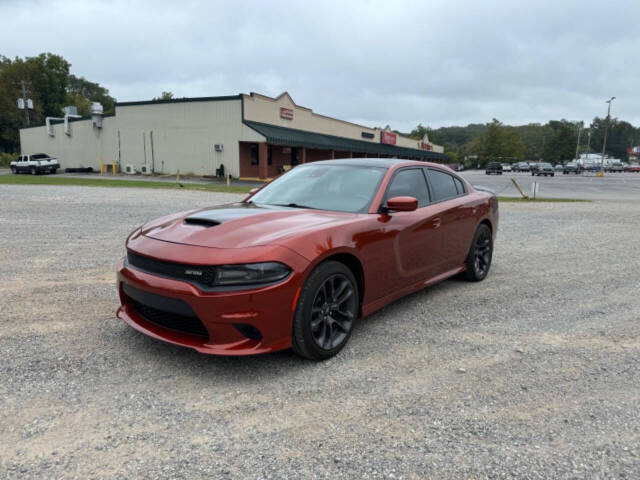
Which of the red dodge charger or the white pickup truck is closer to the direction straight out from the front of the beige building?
the red dodge charger

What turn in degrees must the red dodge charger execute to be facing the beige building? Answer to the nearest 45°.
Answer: approximately 135° to its right

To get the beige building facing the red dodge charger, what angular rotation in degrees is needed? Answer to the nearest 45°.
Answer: approximately 45° to its right

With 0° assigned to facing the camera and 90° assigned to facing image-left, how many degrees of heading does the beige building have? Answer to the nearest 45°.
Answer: approximately 315°

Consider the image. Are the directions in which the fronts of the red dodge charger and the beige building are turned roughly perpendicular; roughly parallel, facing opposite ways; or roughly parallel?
roughly perpendicular

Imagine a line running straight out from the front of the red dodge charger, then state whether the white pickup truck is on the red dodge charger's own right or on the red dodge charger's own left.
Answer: on the red dodge charger's own right
